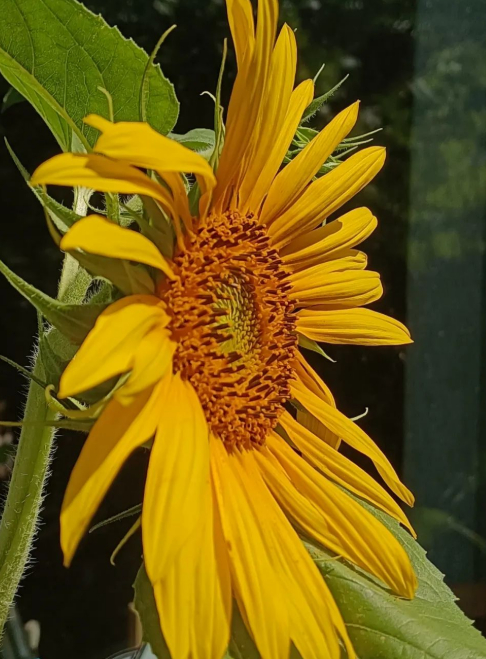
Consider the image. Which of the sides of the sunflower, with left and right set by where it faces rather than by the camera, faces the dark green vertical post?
left

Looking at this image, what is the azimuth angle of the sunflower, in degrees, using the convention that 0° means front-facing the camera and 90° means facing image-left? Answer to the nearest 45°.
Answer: approximately 315°
